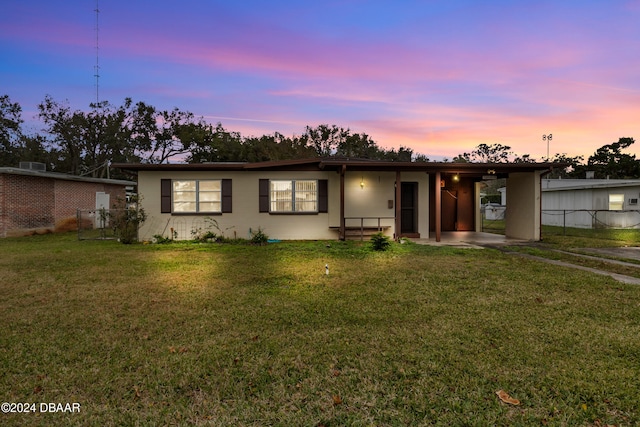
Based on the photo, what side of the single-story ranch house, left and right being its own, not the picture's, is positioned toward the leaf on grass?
front

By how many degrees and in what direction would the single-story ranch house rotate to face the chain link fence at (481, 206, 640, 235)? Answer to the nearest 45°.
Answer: approximately 135° to its left

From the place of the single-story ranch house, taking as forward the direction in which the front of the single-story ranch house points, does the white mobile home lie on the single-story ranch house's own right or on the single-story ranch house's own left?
on the single-story ranch house's own left

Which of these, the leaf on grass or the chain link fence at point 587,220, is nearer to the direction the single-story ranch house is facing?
the leaf on grass

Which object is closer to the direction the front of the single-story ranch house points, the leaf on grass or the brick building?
the leaf on grass

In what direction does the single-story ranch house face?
toward the camera

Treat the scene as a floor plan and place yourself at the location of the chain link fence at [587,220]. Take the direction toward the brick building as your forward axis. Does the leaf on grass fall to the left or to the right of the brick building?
left

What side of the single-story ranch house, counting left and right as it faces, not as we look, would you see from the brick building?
right
